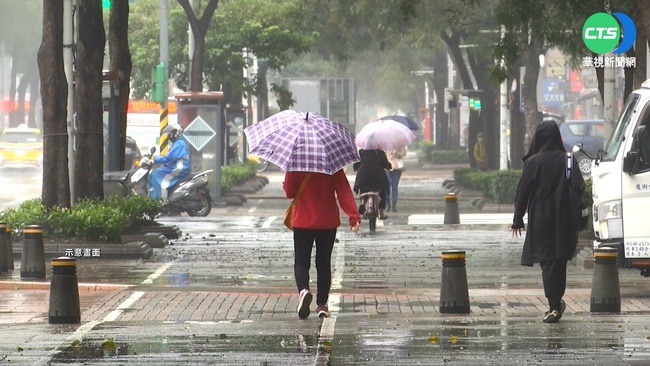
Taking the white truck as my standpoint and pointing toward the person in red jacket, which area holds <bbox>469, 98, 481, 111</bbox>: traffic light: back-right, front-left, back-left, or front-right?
back-right

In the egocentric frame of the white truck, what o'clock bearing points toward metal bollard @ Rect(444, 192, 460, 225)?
The metal bollard is roughly at 4 o'clock from the white truck.

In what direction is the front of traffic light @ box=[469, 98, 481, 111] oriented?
toward the camera

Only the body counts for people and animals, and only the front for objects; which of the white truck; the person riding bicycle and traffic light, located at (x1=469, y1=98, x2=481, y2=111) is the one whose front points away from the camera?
the person riding bicycle

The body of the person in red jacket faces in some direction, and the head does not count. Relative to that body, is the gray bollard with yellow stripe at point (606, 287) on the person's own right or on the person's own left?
on the person's own right

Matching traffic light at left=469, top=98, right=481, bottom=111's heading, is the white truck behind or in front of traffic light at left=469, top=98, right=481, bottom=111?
in front

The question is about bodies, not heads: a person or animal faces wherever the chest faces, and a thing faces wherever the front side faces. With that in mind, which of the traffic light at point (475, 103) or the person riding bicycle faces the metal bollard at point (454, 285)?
the traffic light

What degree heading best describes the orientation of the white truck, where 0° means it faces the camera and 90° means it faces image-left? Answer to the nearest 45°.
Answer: approximately 45°

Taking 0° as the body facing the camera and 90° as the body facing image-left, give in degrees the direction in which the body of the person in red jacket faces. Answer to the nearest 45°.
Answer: approximately 180°

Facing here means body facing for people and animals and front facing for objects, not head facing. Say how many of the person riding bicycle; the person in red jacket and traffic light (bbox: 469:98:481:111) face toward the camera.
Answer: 1

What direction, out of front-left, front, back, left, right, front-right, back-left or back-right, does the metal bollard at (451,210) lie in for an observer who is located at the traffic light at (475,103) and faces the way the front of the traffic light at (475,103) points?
front

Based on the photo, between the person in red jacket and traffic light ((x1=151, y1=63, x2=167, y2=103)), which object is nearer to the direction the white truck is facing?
the person in red jacket

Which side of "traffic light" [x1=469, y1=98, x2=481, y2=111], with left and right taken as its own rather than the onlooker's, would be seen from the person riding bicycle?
front

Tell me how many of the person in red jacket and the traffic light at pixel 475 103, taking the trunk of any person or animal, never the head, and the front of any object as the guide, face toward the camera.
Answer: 1

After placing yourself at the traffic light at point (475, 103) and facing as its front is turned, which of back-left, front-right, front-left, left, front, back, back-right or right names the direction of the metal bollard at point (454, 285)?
front

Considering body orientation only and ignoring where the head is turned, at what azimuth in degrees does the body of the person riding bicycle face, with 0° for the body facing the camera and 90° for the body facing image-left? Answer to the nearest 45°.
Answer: approximately 180°
